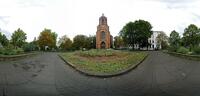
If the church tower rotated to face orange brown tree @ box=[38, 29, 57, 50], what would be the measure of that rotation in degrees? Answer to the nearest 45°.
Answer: approximately 90° to its right

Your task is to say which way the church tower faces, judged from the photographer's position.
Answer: facing the viewer

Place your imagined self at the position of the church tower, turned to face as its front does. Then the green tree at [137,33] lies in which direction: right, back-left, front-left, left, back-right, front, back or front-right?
left

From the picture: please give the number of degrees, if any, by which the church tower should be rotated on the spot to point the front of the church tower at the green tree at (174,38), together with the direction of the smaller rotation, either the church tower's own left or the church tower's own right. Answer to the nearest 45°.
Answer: approximately 90° to the church tower's own left

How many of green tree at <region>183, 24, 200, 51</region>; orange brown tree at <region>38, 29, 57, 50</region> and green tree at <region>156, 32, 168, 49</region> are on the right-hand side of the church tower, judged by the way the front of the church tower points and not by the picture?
1

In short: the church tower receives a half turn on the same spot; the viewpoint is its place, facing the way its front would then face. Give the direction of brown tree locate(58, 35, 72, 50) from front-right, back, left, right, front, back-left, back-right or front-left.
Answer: left

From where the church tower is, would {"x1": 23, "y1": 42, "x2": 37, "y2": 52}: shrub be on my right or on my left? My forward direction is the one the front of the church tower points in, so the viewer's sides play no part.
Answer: on my right
